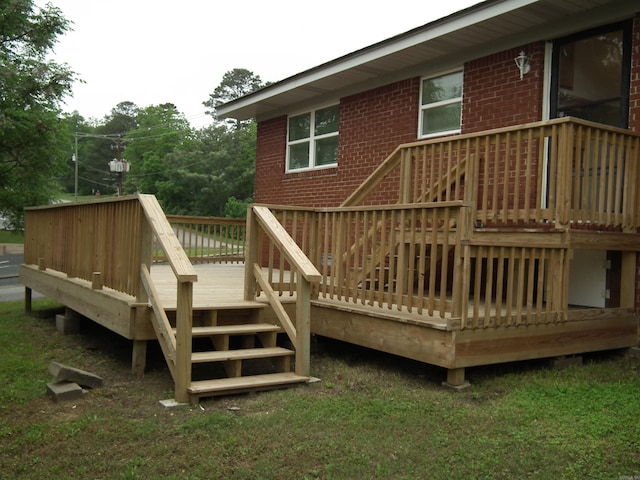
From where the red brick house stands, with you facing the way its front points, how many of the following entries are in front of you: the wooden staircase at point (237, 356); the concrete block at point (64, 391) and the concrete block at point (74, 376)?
3

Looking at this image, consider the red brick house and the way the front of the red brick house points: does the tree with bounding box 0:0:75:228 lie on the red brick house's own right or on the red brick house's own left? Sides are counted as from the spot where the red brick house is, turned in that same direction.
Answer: on the red brick house's own right

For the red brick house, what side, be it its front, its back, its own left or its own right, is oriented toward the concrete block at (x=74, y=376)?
front

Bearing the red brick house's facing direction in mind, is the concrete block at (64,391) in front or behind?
in front

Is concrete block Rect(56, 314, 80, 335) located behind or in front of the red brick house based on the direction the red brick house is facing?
in front

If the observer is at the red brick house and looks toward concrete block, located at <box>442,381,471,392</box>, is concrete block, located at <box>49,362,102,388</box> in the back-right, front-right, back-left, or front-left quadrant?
front-right

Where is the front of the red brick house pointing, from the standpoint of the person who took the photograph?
facing the viewer and to the left of the viewer

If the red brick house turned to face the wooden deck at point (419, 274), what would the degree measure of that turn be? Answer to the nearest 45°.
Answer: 0° — it already faces it
